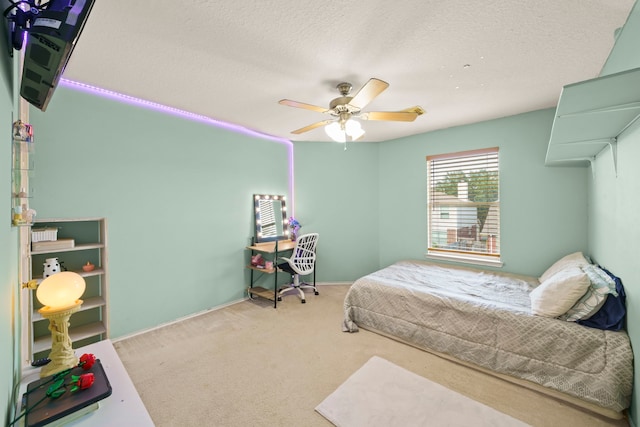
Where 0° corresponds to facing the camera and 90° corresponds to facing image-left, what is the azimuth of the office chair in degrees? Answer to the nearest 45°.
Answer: approximately 135°

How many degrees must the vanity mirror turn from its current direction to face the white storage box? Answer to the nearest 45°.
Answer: approximately 90° to its right

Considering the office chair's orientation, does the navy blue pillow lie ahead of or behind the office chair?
behind

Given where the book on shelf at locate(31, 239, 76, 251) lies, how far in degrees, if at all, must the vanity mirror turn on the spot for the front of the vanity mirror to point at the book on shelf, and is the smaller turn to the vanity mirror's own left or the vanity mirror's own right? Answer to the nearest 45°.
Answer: approximately 90° to the vanity mirror's own right

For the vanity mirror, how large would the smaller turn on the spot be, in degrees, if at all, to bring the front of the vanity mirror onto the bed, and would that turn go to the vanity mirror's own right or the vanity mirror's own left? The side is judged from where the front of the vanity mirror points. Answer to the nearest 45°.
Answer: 0° — it already faces it

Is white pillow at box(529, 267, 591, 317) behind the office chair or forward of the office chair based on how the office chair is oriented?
behind

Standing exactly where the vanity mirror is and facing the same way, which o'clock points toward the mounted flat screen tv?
The mounted flat screen tv is roughly at 2 o'clock from the vanity mirror.

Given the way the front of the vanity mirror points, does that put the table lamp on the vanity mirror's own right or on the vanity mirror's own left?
on the vanity mirror's own right

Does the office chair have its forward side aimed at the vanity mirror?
yes

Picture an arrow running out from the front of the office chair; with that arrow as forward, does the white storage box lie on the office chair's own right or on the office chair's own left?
on the office chair's own left

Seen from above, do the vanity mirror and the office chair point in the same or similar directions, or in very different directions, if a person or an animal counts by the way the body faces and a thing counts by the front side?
very different directions

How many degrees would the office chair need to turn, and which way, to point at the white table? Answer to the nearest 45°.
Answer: approximately 135° to its left

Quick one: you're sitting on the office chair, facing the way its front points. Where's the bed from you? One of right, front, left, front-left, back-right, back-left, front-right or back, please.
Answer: back

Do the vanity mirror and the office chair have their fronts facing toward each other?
yes
